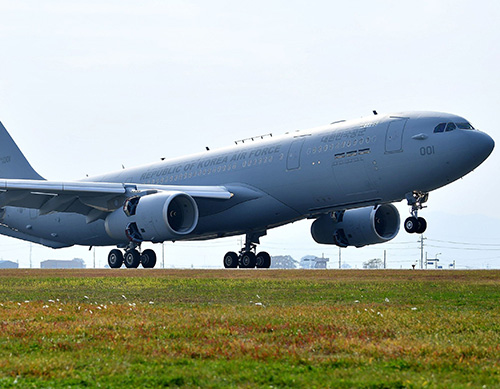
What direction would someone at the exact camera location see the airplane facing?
facing the viewer and to the right of the viewer
